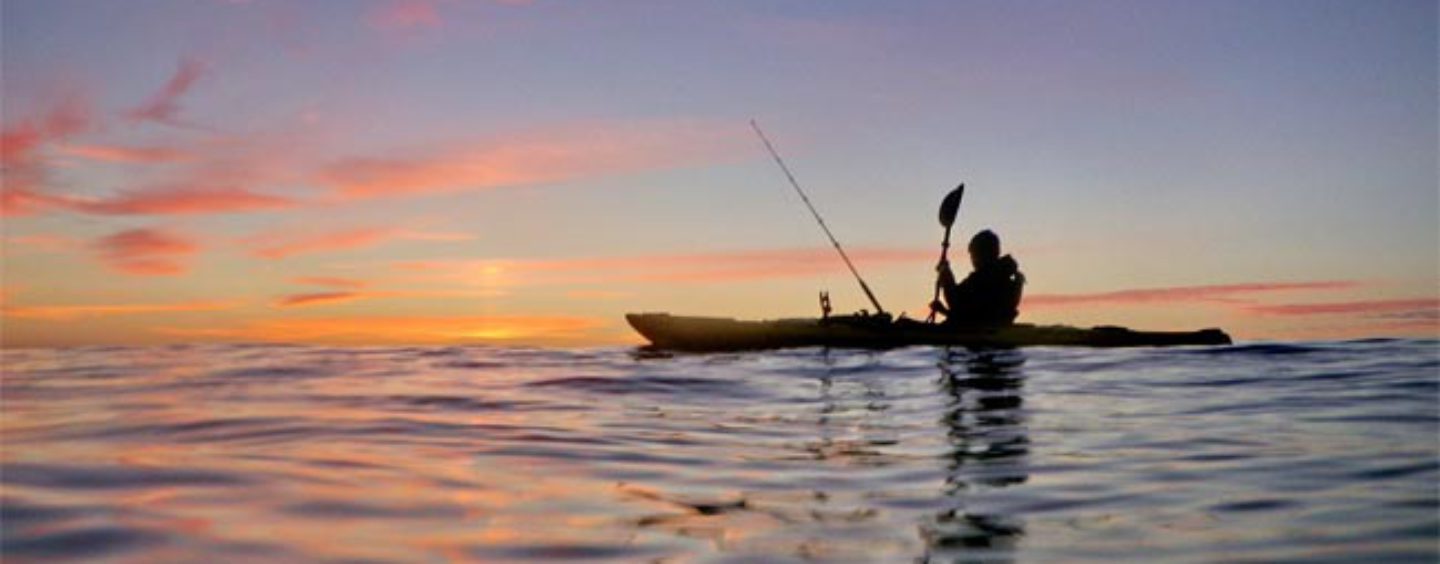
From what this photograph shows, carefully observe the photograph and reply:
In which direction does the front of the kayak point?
to the viewer's left
